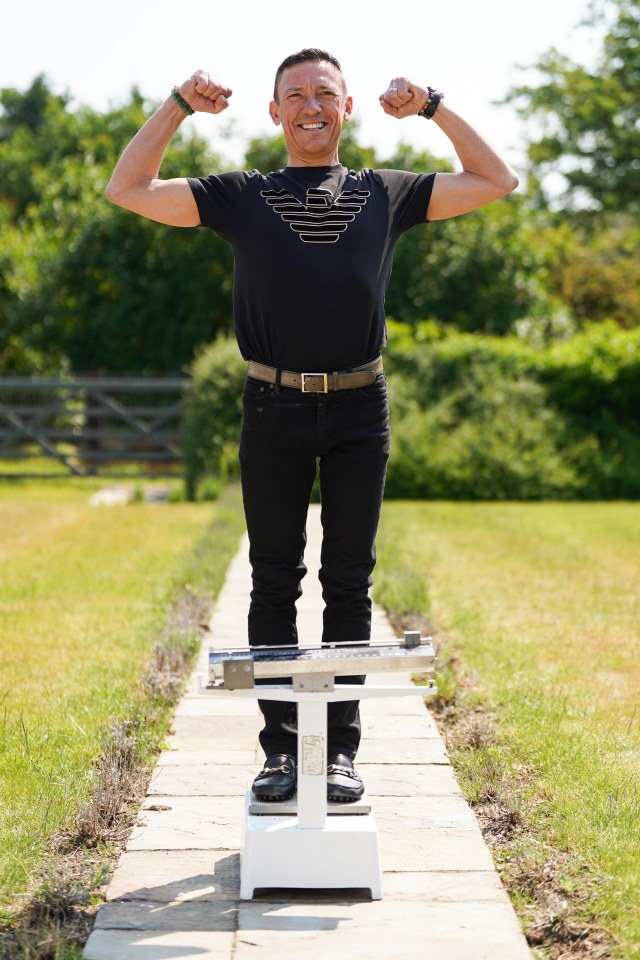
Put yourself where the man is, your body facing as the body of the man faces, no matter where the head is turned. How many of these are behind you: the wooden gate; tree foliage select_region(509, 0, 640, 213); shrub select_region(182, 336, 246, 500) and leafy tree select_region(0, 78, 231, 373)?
4

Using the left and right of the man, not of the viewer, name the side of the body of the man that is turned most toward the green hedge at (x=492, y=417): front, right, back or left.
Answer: back

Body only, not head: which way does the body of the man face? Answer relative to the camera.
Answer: toward the camera

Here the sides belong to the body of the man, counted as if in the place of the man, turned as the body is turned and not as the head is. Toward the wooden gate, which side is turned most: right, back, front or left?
back

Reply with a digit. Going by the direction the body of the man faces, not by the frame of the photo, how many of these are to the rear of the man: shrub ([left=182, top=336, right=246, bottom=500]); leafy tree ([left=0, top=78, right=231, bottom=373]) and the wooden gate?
3

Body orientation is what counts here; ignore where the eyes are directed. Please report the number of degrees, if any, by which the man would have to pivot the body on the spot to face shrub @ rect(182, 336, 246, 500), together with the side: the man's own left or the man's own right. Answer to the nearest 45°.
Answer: approximately 180°

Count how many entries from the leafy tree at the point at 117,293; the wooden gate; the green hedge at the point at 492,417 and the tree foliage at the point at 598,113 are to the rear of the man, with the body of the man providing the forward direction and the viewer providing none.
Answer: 4

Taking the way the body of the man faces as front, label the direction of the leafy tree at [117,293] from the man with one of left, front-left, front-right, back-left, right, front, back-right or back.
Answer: back

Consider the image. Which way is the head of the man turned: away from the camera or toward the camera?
toward the camera

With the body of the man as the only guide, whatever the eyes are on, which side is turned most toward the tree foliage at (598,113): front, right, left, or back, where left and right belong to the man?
back
